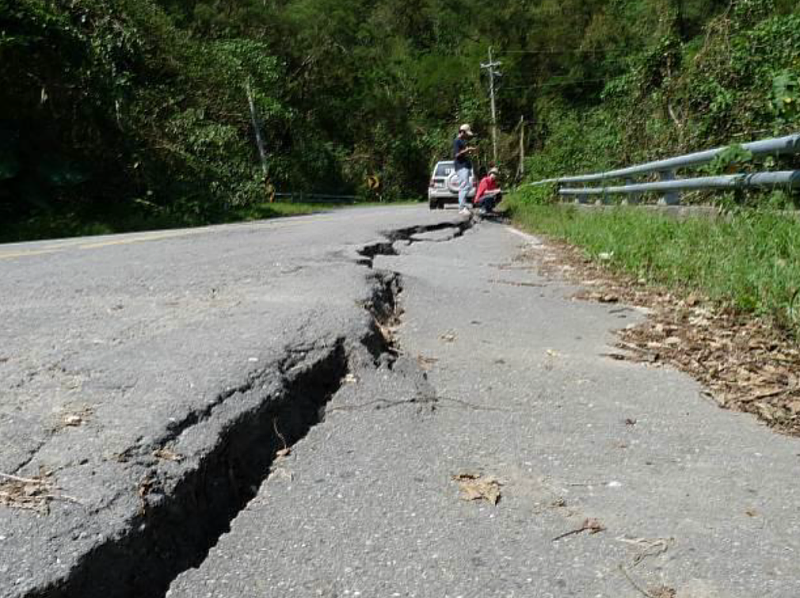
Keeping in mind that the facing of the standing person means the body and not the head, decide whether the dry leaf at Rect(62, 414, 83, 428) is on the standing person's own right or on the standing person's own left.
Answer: on the standing person's own right

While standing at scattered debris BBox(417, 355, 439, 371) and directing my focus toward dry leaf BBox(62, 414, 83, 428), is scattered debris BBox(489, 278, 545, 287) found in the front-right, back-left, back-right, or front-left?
back-right

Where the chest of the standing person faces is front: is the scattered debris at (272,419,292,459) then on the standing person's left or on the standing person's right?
on the standing person's right

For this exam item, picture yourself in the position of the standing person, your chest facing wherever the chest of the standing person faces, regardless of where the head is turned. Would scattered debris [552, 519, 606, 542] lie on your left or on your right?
on your right

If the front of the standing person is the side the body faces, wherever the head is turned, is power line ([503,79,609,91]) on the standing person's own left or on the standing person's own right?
on the standing person's own left
